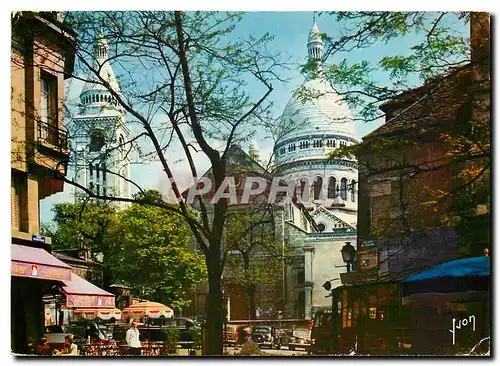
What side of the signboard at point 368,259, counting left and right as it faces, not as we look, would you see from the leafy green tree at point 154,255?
right

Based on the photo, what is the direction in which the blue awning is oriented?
to the viewer's left

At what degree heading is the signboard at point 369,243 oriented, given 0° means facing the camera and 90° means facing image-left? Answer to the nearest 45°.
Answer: approximately 0°

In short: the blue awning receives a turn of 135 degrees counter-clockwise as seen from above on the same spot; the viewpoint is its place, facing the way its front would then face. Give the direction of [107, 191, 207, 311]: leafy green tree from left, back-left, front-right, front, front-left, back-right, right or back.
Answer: back-right
